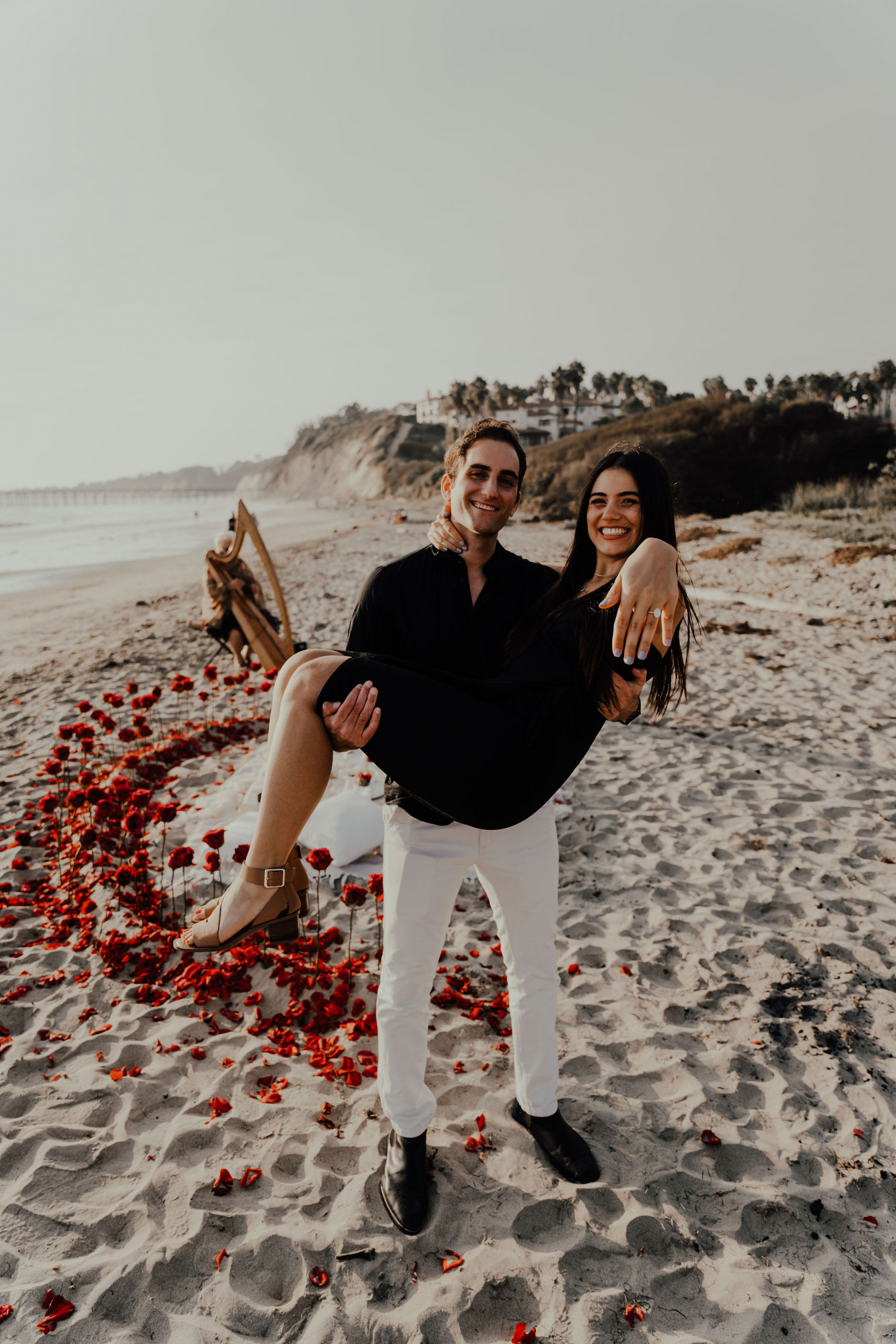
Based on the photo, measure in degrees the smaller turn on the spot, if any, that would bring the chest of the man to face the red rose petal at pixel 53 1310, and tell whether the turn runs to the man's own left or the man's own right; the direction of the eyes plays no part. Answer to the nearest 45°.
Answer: approximately 45° to the man's own right

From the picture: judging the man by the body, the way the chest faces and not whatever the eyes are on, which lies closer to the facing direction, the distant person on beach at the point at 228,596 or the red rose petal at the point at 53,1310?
the red rose petal

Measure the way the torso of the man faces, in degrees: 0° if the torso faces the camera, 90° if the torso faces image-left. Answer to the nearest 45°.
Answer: approximately 0°

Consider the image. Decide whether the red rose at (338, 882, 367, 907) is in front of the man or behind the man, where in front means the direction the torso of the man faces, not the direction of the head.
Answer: behind
